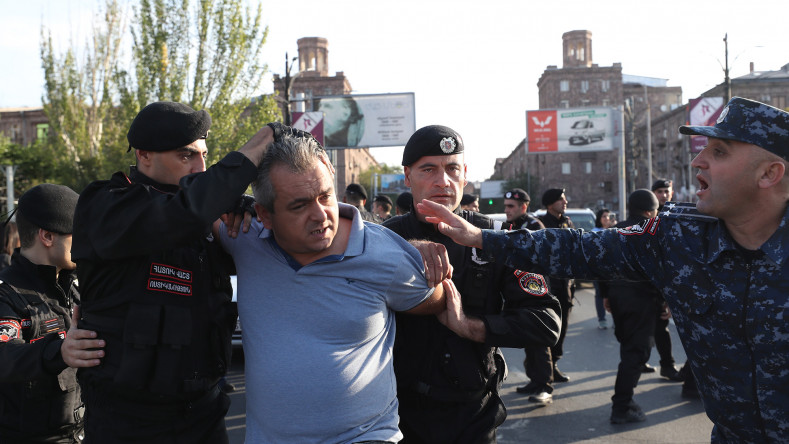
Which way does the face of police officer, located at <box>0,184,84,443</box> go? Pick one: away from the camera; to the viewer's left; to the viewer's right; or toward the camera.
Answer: to the viewer's right

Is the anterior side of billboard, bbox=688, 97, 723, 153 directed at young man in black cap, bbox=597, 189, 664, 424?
yes

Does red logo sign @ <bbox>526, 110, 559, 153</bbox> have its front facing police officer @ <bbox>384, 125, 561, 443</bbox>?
yes

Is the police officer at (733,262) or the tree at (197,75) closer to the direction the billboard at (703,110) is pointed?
the police officer

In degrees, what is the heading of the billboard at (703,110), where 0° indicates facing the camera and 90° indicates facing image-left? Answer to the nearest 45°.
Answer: approximately 0°

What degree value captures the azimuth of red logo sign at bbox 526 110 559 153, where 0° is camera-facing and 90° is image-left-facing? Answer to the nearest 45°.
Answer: approximately 0°

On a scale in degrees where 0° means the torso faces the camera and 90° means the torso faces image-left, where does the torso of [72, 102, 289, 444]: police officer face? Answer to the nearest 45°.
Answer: approximately 315°

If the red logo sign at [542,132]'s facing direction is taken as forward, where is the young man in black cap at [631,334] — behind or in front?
in front
